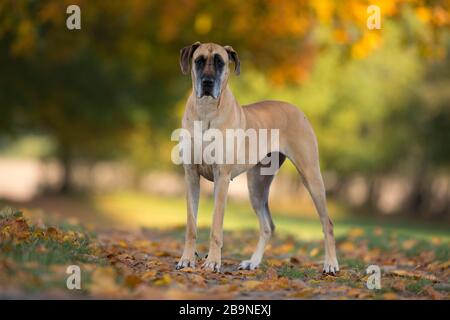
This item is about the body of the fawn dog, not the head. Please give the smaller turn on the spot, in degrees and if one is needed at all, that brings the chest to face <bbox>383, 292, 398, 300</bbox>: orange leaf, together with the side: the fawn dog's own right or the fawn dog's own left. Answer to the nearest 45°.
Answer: approximately 90° to the fawn dog's own left

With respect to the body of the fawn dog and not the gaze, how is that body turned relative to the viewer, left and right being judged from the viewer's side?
facing the viewer and to the left of the viewer

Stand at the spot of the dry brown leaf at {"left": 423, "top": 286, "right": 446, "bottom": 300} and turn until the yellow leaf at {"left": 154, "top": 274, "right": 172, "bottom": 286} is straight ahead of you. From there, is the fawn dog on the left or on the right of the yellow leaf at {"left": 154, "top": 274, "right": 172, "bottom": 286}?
right

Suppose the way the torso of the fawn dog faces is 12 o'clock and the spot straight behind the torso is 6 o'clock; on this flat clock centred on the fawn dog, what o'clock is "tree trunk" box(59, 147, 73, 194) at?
The tree trunk is roughly at 4 o'clock from the fawn dog.

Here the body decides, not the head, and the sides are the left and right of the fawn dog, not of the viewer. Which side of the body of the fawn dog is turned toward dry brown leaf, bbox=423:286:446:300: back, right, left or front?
left
